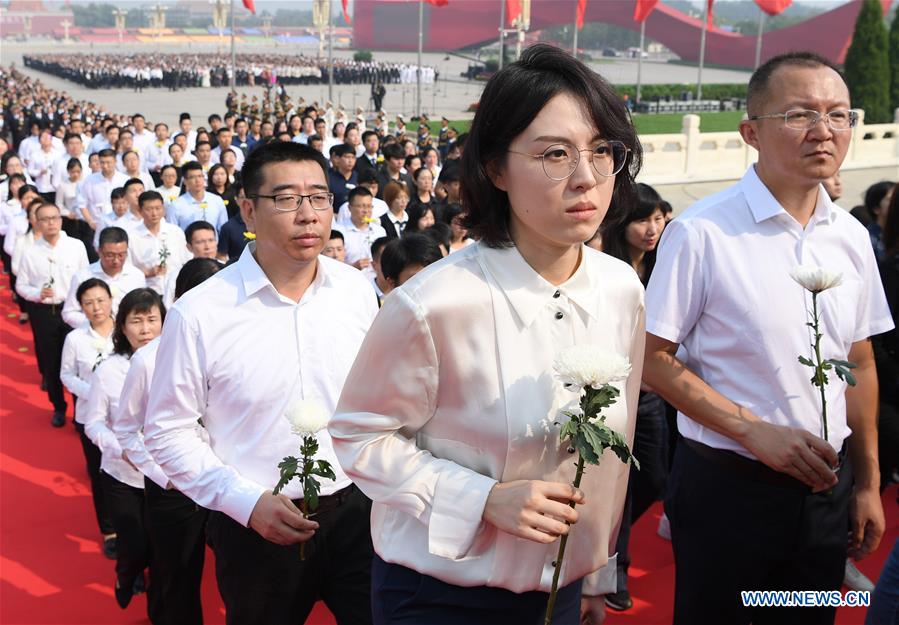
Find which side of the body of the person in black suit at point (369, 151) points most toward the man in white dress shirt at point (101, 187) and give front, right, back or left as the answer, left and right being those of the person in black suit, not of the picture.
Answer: right

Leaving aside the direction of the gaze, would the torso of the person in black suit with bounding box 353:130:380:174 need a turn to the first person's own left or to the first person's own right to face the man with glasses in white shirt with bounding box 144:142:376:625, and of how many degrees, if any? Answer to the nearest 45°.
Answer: approximately 45° to the first person's own right

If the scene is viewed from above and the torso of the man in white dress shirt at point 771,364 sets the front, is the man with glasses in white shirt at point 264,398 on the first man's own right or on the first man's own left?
on the first man's own right

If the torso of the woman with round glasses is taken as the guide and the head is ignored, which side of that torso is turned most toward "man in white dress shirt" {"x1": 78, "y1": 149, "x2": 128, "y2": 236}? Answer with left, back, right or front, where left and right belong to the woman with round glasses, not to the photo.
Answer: back

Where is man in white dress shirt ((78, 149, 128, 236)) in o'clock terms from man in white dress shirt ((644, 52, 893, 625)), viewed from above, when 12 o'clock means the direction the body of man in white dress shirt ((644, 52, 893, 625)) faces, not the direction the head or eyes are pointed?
man in white dress shirt ((78, 149, 128, 236)) is roughly at 6 o'clock from man in white dress shirt ((644, 52, 893, 625)).

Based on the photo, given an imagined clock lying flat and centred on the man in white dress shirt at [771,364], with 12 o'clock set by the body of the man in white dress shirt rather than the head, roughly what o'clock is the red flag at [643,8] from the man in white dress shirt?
The red flag is roughly at 7 o'clock from the man in white dress shirt.

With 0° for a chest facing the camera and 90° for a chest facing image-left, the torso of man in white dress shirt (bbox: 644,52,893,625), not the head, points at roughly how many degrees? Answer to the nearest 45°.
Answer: approximately 315°

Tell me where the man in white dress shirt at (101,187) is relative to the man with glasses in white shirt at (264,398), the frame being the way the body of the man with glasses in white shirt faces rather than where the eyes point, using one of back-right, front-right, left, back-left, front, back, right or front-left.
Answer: back-left

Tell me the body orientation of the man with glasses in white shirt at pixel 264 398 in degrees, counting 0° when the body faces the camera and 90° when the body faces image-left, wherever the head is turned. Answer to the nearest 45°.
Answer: approximately 315°

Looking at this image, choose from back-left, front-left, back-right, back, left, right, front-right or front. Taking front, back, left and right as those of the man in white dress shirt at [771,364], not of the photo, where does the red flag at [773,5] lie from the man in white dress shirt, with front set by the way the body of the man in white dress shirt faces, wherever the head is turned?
back-left
